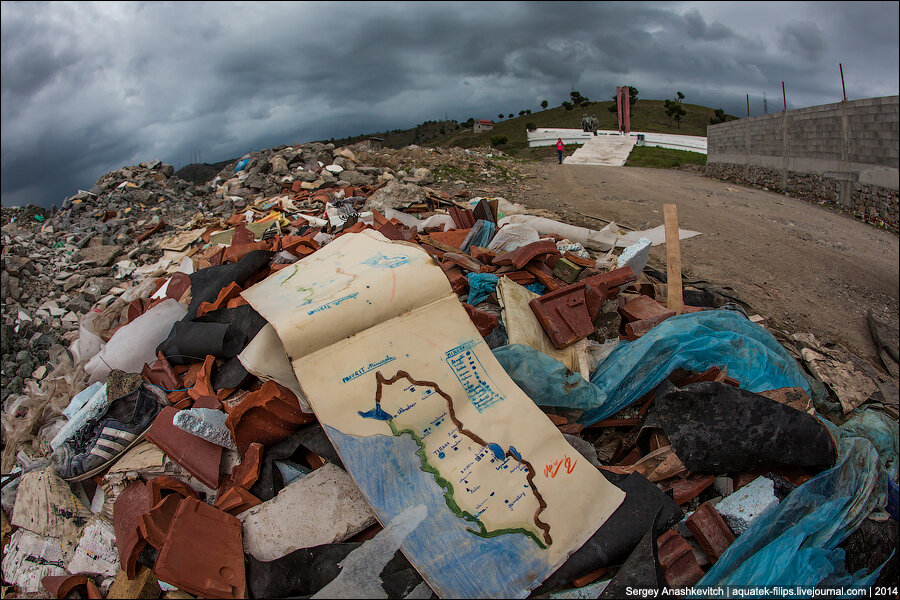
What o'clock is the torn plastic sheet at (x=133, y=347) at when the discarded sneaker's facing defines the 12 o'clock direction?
The torn plastic sheet is roughly at 5 o'clock from the discarded sneaker.

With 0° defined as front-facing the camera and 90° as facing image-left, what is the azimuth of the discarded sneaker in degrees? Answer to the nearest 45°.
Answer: approximately 45°

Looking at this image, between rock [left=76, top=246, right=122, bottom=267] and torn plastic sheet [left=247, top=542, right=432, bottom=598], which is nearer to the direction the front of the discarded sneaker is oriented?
the torn plastic sheet

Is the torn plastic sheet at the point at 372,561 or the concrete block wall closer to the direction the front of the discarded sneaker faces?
the torn plastic sheet

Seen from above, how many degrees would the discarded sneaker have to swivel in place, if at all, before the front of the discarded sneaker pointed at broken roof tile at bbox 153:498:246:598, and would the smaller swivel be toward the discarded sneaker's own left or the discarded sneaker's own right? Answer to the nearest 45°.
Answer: approximately 45° to the discarded sneaker's own left

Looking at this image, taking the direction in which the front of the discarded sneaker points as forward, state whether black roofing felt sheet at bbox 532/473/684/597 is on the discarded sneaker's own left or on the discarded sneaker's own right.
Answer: on the discarded sneaker's own left
